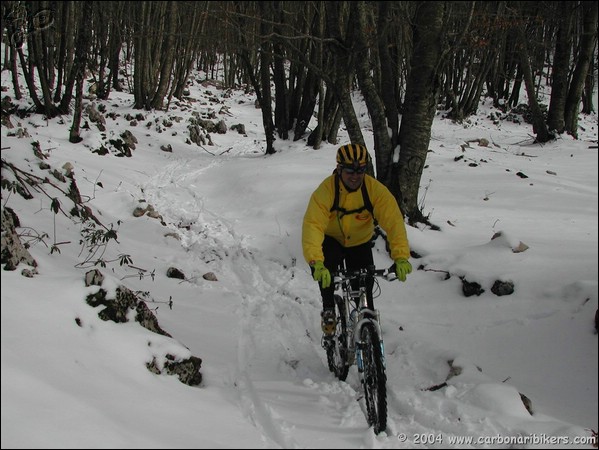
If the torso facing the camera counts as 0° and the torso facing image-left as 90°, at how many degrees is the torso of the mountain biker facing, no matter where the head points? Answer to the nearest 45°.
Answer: approximately 0°

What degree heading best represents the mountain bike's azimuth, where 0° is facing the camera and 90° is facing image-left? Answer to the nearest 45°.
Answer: approximately 0°
